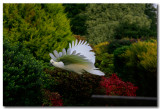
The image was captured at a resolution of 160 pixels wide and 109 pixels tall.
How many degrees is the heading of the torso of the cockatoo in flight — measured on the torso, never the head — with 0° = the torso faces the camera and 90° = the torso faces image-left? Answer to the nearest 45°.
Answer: approximately 90°
